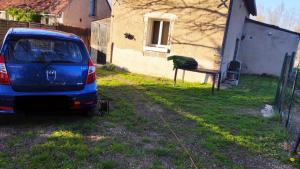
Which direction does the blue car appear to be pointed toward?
away from the camera
